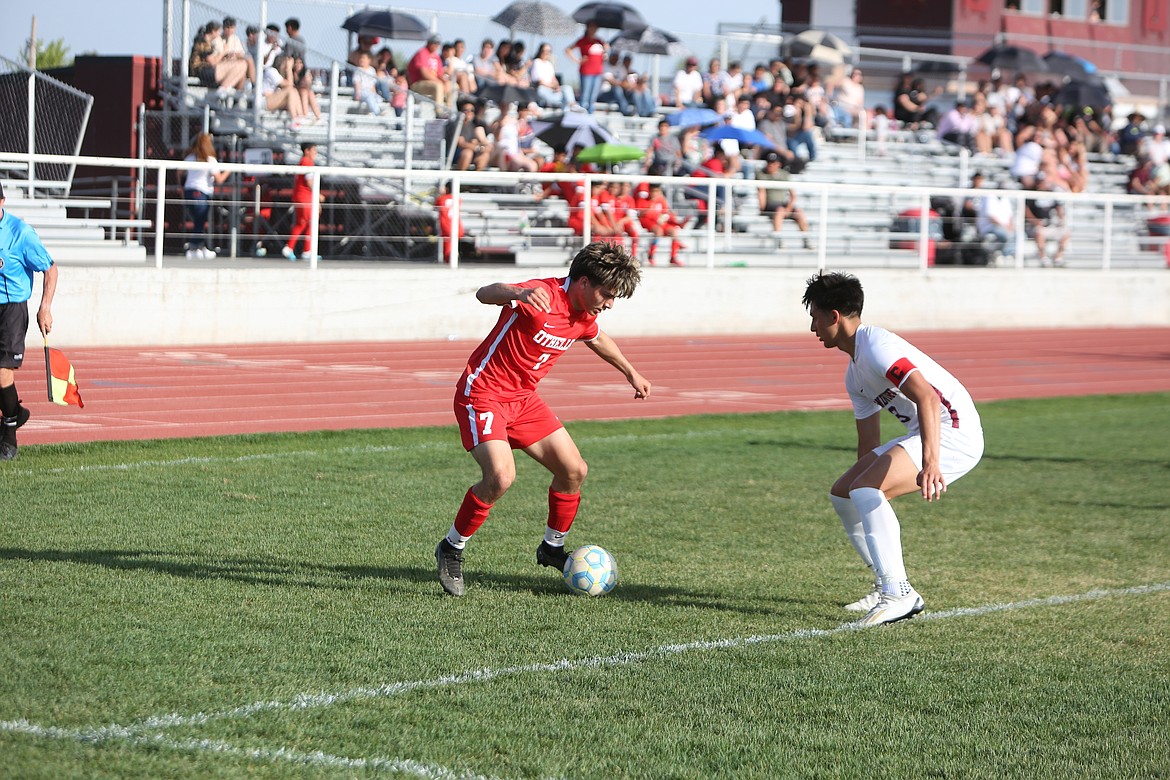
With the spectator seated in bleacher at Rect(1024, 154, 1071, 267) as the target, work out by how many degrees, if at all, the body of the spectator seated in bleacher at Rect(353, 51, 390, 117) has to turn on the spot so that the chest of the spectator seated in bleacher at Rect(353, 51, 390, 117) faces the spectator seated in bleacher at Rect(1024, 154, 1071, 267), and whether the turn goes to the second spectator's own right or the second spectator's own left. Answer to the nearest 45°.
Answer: approximately 45° to the second spectator's own left

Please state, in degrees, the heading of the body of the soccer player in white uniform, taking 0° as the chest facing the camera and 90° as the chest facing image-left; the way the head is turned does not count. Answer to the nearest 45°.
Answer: approximately 90°

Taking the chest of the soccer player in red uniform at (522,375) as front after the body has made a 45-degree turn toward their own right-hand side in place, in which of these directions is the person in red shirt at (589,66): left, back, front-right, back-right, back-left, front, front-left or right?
back

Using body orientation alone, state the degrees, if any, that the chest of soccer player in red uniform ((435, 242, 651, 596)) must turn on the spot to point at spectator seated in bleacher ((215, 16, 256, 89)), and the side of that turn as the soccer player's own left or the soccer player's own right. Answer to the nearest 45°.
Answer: approximately 135° to the soccer player's own left

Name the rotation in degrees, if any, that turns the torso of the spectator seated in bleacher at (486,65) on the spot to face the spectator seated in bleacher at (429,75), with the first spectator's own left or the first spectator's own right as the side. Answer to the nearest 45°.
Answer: approximately 45° to the first spectator's own right

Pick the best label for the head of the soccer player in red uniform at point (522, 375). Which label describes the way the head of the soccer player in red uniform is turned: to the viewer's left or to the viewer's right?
to the viewer's right

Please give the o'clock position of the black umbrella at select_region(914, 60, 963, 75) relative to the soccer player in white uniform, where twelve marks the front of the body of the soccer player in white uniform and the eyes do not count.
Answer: The black umbrella is roughly at 3 o'clock from the soccer player in white uniform.

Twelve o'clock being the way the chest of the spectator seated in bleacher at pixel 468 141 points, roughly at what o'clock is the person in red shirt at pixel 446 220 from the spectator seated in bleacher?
The person in red shirt is roughly at 12 o'clock from the spectator seated in bleacher.

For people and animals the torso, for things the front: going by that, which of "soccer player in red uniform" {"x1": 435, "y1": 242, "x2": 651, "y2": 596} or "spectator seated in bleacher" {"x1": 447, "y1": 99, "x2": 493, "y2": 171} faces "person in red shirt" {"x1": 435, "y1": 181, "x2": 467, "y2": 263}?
the spectator seated in bleacher
